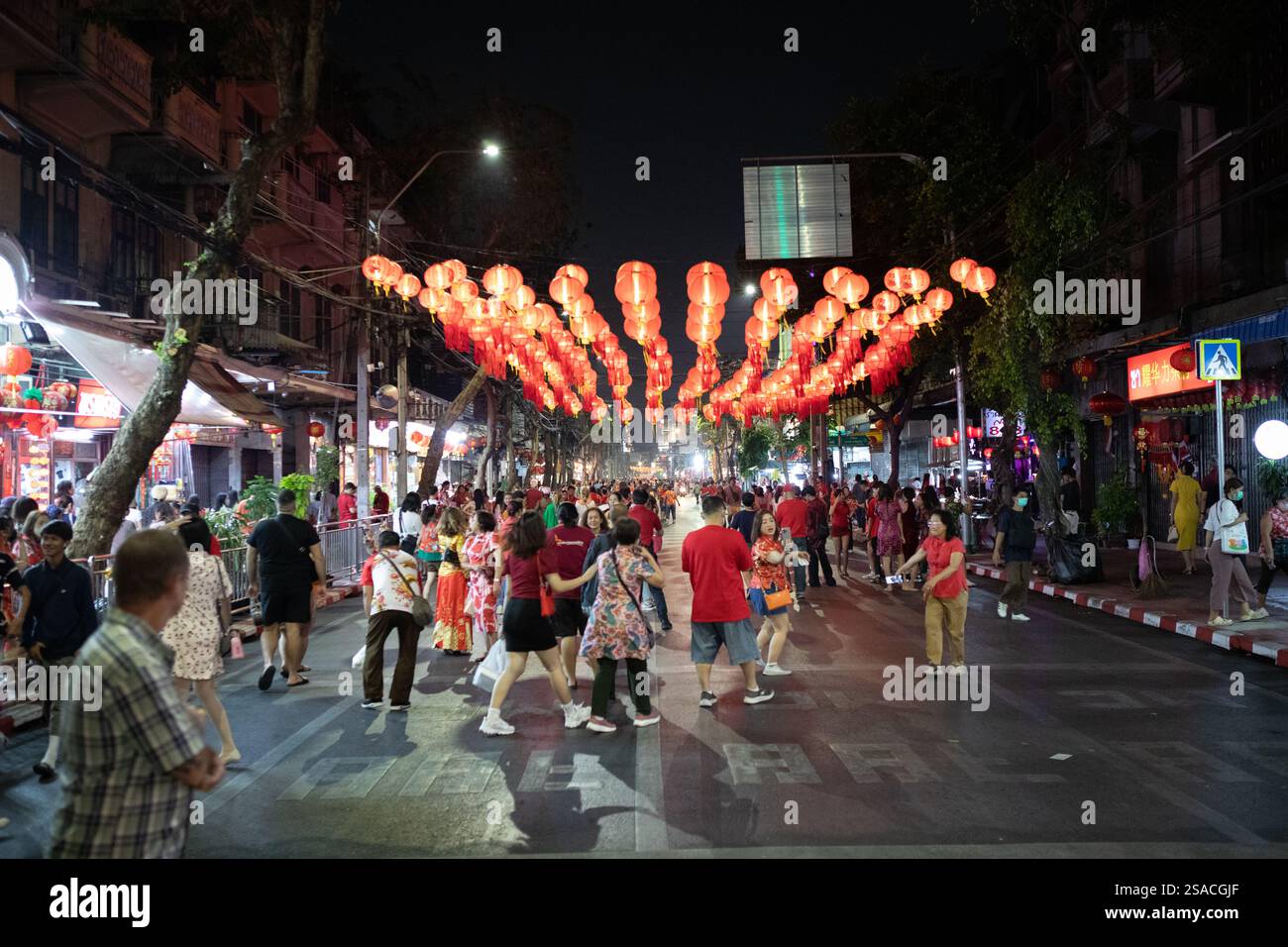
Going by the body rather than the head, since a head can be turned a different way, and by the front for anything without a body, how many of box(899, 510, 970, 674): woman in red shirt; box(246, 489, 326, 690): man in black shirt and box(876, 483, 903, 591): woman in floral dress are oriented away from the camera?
2

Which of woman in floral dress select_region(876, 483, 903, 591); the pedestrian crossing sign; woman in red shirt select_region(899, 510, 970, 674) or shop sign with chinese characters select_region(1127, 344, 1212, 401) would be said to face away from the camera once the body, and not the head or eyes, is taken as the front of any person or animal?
the woman in floral dress

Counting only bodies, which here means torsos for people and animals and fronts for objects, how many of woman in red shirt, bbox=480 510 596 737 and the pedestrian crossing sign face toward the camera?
1

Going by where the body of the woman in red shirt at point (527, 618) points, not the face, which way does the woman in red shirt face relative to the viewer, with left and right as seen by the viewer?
facing away from the viewer and to the right of the viewer

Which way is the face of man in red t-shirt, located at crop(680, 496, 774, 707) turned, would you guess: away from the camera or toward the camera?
away from the camera

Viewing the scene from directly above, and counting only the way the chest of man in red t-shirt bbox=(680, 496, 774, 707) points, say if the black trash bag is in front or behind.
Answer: in front

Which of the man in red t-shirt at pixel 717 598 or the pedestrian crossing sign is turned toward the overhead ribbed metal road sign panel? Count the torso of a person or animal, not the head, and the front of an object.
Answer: the man in red t-shirt

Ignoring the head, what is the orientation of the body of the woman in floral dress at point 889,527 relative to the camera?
away from the camera

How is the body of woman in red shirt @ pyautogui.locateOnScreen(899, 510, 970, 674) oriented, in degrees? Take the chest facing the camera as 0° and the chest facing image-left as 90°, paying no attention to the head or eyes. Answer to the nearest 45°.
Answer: approximately 45°

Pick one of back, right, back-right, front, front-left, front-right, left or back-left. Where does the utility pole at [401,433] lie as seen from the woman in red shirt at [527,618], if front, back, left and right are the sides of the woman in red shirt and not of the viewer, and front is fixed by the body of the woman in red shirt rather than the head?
front-left

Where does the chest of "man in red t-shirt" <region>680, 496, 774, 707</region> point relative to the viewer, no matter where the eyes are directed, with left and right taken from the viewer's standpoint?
facing away from the viewer

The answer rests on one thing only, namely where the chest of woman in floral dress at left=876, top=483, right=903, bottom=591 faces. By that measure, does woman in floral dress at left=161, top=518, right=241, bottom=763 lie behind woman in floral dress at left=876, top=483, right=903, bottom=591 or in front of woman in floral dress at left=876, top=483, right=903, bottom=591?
behind

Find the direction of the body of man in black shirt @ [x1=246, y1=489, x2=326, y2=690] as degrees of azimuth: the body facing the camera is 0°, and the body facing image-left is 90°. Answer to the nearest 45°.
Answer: approximately 180°

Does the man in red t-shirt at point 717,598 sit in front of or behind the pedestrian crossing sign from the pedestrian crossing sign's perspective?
in front
